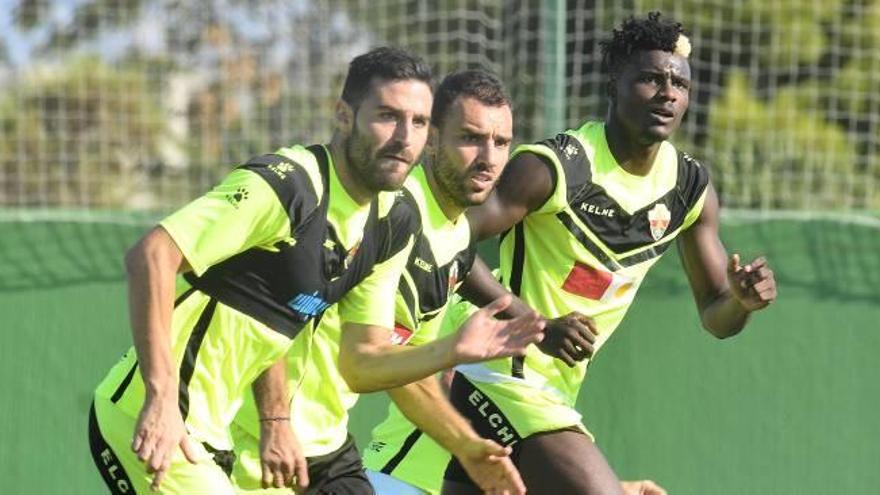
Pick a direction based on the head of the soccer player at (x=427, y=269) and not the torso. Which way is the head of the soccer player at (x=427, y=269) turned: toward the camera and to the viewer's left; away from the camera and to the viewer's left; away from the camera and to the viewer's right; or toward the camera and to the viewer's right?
toward the camera and to the viewer's right

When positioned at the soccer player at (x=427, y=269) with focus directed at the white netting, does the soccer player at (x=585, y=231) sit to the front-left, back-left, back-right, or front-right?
front-right

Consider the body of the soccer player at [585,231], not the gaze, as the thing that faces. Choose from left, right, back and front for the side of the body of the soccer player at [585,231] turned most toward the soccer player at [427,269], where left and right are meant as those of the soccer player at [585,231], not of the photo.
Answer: right

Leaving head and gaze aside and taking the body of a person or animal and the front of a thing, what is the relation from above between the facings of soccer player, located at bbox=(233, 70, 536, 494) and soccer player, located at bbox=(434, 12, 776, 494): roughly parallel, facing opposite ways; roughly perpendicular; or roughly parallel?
roughly parallel

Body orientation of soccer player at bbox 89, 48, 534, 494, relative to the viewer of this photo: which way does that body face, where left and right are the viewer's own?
facing the viewer and to the right of the viewer

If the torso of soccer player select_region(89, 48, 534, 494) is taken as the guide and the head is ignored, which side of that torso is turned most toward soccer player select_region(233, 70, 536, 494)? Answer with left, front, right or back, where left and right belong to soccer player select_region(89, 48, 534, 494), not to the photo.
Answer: left

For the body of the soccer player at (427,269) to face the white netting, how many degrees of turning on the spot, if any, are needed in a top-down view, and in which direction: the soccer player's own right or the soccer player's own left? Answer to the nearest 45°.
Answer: approximately 135° to the soccer player's own left

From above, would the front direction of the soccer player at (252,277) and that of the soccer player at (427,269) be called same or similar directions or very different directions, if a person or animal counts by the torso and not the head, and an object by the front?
same or similar directions

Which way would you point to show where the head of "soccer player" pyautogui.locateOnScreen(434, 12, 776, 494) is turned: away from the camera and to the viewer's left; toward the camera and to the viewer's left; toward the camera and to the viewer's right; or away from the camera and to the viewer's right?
toward the camera and to the viewer's right

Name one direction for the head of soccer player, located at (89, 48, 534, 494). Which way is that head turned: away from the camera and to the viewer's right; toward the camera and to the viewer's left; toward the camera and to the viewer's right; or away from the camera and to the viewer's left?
toward the camera and to the viewer's right
